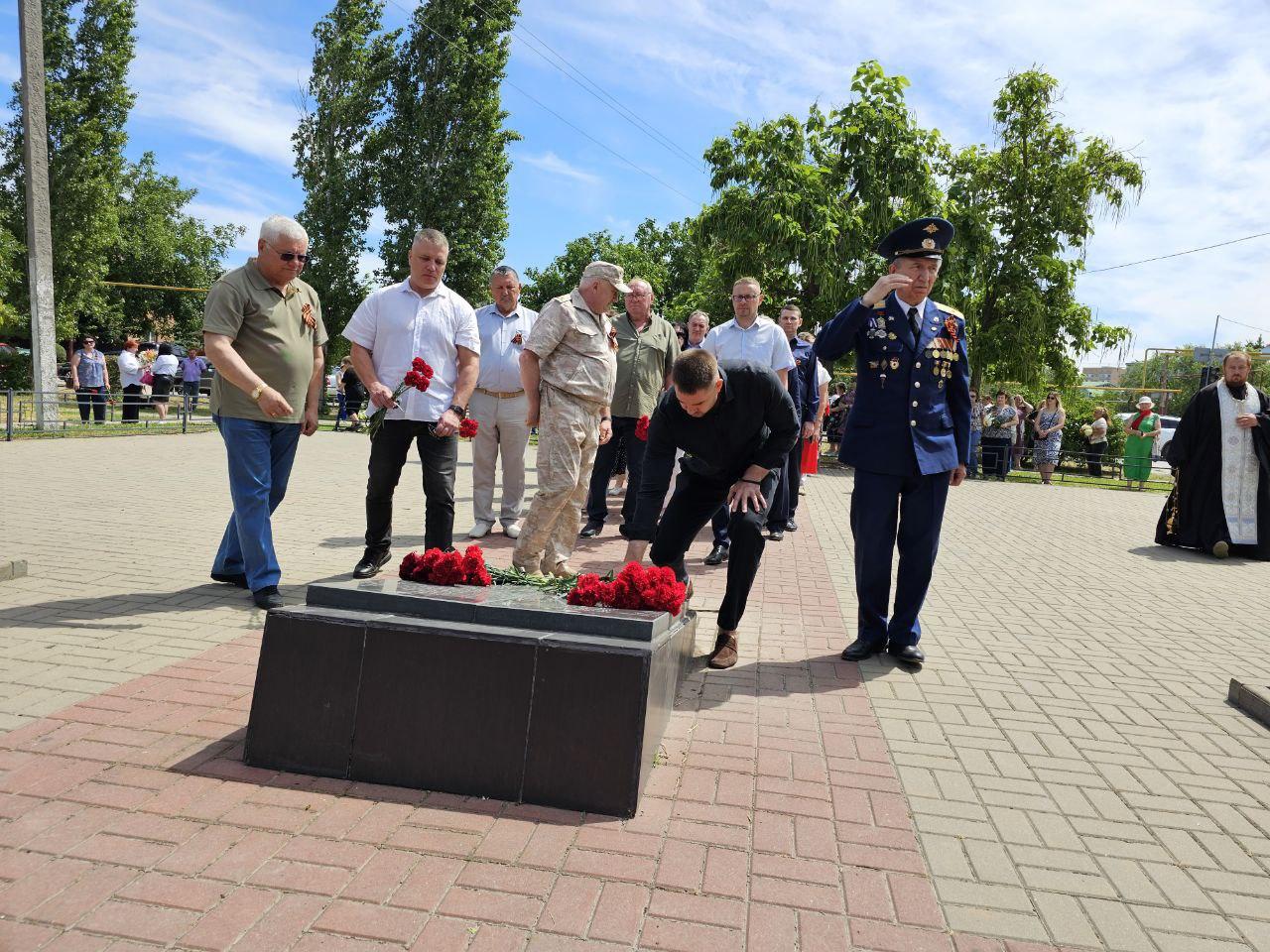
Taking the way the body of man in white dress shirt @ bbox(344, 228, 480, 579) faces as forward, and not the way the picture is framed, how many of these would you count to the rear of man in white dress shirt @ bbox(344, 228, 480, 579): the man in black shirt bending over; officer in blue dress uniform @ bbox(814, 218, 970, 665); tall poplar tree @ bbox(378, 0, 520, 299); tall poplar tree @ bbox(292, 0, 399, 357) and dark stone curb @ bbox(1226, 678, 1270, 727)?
2

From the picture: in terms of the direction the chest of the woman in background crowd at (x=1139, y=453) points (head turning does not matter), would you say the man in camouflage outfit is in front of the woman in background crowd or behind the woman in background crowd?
in front

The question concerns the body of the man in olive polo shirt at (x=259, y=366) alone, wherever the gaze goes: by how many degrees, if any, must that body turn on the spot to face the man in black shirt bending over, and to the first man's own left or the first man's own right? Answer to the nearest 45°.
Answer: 0° — they already face them

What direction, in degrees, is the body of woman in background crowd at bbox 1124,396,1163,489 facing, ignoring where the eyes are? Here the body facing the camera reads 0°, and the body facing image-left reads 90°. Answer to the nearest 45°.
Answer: approximately 0°

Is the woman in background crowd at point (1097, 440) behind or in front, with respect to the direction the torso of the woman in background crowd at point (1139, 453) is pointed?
behind

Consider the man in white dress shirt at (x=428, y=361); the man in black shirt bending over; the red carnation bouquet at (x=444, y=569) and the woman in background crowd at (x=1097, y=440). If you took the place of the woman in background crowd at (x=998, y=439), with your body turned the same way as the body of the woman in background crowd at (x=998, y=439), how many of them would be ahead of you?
3

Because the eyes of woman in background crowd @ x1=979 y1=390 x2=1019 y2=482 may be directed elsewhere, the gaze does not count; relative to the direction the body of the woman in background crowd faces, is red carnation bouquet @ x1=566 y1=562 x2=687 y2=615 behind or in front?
in front

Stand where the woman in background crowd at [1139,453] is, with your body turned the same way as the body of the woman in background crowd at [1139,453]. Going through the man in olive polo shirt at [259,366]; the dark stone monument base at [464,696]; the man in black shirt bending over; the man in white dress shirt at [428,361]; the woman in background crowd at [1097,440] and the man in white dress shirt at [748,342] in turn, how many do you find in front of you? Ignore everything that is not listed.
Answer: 5

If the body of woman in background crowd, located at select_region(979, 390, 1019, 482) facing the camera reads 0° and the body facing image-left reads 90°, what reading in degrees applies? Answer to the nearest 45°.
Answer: approximately 0°

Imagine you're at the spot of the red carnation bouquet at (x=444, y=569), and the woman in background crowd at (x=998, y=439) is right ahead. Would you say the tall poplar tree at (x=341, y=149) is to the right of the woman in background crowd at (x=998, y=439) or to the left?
left
